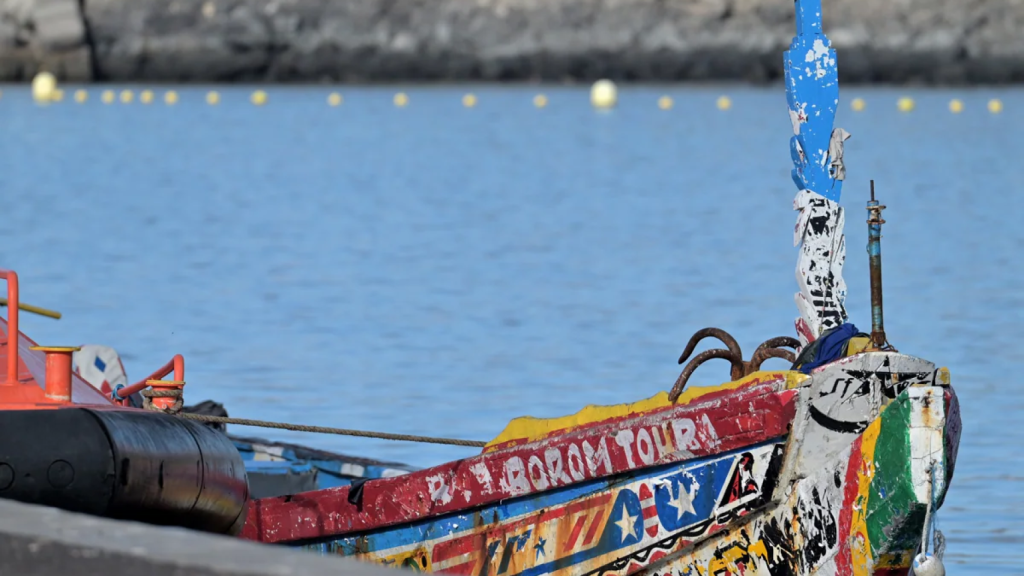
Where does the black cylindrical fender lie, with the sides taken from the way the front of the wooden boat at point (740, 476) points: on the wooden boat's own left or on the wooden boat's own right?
on the wooden boat's own right

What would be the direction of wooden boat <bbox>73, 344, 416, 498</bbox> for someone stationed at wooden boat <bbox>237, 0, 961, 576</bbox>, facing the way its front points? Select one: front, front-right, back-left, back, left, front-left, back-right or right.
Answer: back

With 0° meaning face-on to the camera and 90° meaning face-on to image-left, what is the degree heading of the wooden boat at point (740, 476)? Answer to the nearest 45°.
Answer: approximately 315°
